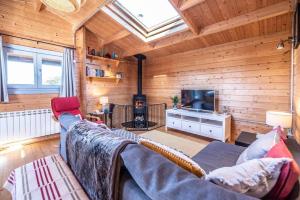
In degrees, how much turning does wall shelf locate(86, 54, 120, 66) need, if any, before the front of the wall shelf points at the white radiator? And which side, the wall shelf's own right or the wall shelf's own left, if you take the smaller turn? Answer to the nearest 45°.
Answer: approximately 90° to the wall shelf's own right

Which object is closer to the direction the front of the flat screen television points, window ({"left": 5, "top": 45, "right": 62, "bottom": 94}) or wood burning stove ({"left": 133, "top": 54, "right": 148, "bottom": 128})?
the window

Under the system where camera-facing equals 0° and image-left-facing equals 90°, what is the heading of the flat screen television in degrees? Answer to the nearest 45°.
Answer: approximately 45°

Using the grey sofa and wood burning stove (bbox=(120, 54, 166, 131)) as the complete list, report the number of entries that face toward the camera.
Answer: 1

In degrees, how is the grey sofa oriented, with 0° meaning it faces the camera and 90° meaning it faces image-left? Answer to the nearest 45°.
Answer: approximately 225°

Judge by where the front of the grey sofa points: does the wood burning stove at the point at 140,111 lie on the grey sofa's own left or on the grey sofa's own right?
on the grey sofa's own left

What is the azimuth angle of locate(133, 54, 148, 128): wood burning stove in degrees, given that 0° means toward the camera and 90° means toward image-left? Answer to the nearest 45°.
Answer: approximately 0°

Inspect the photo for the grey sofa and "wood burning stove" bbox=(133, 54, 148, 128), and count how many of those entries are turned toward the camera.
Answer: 1

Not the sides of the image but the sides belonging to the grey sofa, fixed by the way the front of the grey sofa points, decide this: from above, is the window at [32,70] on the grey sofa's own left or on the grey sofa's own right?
on the grey sofa's own left

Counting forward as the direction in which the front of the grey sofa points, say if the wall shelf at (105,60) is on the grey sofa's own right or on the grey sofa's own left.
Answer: on the grey sofa's own left

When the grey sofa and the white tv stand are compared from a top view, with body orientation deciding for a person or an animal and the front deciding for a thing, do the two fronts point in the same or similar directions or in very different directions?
very different directions

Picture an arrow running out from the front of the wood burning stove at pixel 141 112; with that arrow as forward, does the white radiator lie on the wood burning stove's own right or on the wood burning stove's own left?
on the wood burning stove's own right

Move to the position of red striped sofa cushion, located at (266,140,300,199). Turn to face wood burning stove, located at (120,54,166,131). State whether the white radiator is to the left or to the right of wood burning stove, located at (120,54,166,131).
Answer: left

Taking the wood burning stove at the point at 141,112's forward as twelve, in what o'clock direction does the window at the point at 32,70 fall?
The window is roughly at 2 o'clock from the wood burning stove.
